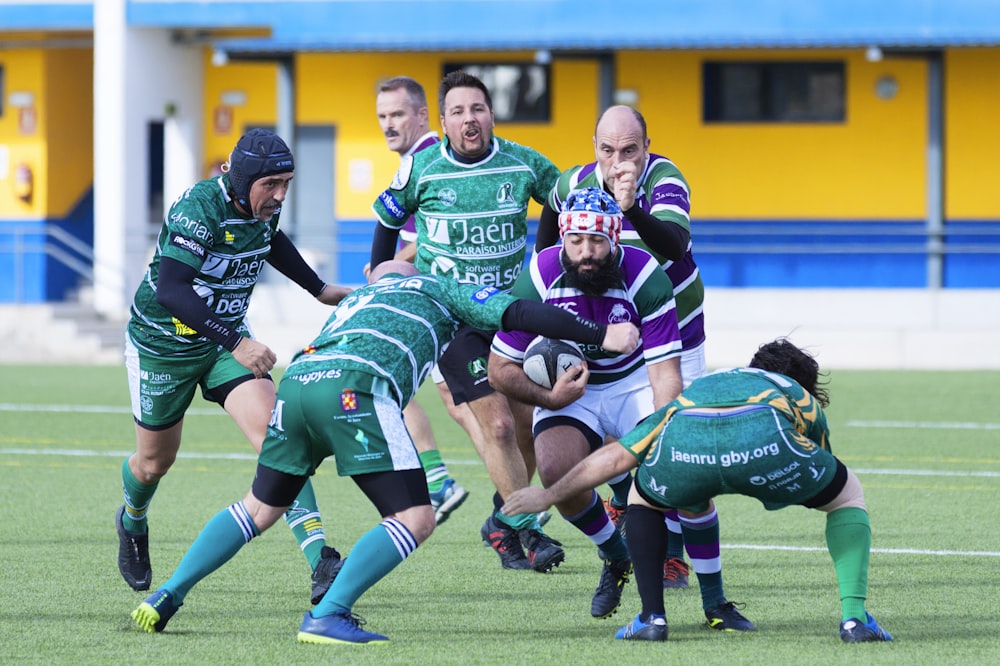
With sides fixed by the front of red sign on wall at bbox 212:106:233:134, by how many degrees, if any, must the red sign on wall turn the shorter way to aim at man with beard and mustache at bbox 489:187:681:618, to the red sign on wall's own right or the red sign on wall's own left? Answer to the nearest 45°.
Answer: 0° — it already faces them

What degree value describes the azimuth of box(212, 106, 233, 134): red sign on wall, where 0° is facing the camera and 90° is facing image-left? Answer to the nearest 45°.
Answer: approximately 0°

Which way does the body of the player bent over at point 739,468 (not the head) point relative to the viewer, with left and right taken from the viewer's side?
facing away from the viewer

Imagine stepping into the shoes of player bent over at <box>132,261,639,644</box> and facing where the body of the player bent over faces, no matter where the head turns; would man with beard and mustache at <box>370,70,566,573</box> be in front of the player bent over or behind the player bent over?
in front

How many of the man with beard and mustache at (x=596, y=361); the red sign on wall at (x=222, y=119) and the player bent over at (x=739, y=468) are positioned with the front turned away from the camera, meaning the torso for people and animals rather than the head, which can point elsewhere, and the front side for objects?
1

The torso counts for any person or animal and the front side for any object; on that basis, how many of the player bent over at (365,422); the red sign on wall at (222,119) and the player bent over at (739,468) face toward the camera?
1

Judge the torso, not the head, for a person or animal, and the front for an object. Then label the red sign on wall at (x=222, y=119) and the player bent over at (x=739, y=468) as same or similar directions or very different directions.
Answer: very different directions
